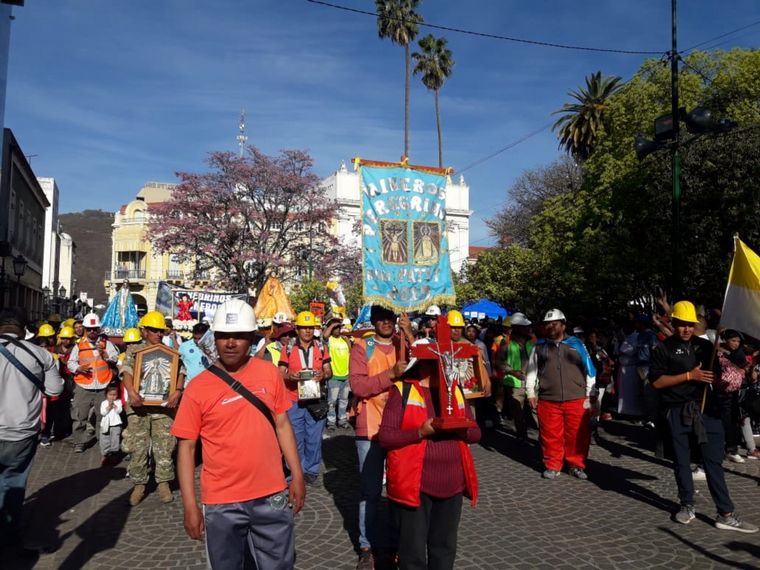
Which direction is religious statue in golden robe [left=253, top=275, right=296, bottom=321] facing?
toward the camera

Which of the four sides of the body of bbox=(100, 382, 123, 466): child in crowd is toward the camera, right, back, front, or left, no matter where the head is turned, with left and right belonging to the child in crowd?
front

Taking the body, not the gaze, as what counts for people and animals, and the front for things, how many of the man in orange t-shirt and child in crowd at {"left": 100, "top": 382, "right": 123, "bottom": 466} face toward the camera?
2

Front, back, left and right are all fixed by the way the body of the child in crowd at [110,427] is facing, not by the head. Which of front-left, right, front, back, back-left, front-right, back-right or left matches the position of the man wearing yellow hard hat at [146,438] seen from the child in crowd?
front

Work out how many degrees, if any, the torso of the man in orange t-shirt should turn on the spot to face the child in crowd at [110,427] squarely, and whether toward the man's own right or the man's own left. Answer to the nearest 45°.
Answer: approximately 180°

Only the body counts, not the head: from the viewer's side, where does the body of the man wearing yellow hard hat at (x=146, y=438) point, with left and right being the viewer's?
facing the viewer

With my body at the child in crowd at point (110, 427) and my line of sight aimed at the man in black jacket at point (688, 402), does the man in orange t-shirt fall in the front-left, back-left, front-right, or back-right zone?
front-right

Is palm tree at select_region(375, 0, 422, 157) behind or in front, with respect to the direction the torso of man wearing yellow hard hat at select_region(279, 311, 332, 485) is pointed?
behind

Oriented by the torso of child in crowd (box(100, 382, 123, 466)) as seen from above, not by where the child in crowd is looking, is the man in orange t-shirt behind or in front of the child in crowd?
in front

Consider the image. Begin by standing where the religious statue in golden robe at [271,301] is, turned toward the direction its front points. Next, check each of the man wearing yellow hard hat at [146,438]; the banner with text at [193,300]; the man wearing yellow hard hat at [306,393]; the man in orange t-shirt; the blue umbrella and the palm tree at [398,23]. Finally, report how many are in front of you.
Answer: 3

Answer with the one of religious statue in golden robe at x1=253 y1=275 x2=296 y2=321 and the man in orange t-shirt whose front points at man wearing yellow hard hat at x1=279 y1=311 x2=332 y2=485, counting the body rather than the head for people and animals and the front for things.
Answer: the religious statue in golden robe
